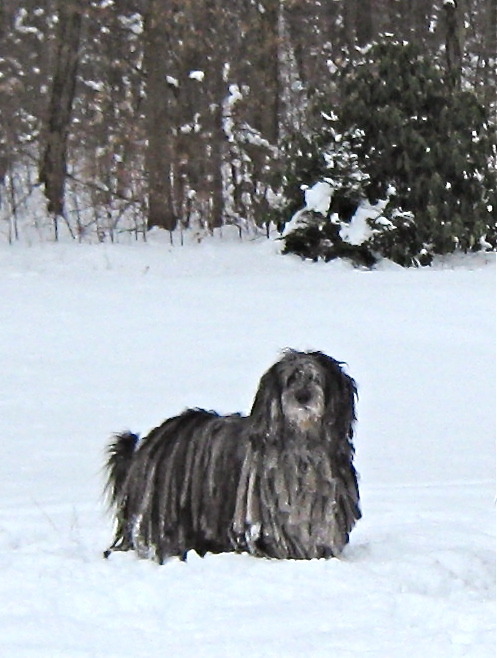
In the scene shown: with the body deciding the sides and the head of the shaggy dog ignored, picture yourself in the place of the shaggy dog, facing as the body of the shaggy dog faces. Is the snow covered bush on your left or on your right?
on your left

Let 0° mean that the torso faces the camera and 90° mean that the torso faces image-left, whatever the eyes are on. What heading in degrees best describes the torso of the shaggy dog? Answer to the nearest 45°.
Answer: approximately 315°
